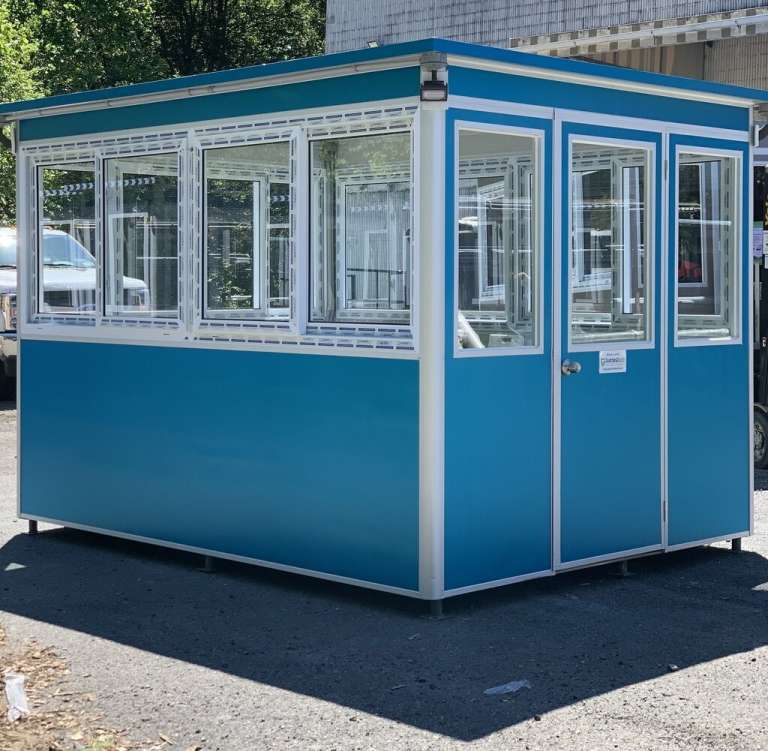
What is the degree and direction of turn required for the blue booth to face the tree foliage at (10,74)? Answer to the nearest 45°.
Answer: approximately 135° to its left

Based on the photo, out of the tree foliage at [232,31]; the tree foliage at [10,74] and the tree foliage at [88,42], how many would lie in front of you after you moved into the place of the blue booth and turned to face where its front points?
0

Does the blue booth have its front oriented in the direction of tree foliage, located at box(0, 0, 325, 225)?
no

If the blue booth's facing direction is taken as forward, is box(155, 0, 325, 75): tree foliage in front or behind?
behind

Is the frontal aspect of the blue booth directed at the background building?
no

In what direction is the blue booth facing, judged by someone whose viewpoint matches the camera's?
facing the viewer and to the right of the viewer

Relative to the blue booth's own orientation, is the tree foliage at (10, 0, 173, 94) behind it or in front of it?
behind
